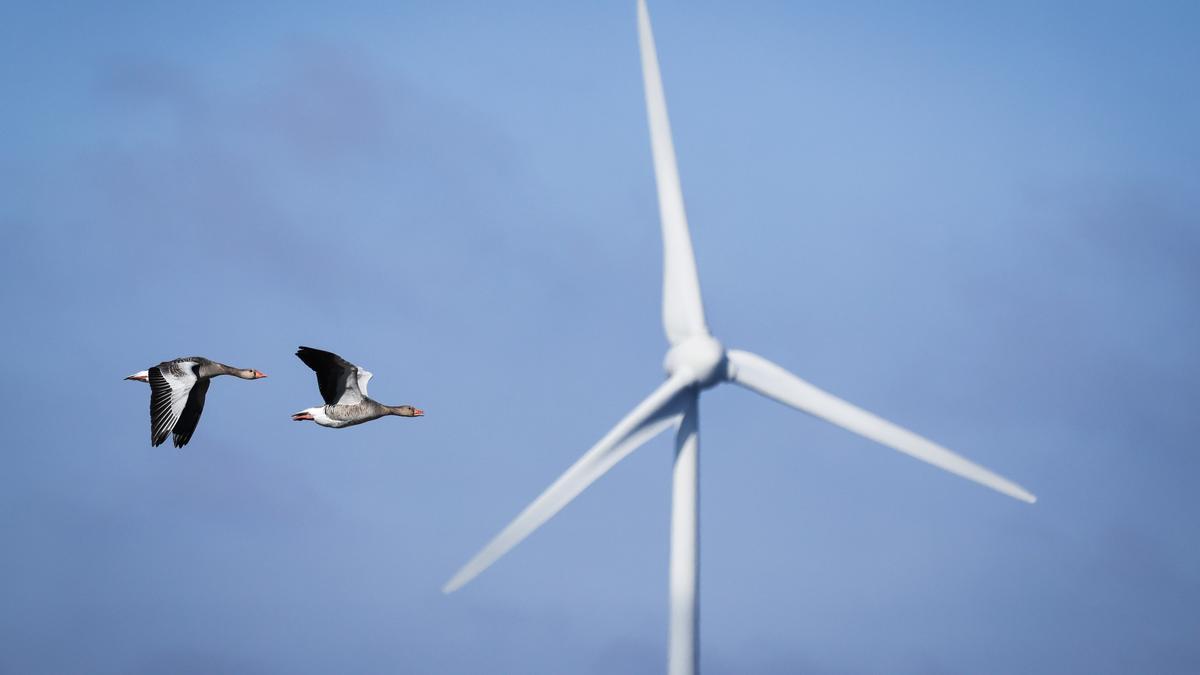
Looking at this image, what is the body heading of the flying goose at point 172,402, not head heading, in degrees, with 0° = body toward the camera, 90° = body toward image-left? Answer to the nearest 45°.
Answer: approximately 270°

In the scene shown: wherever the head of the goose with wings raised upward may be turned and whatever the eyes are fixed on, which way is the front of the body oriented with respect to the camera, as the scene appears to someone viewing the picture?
to the viewer's right

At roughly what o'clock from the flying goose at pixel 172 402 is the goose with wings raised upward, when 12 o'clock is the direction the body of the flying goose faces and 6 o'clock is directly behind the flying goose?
The goose with wings raised upward is roughly at 1 o'clock from the flying goose.

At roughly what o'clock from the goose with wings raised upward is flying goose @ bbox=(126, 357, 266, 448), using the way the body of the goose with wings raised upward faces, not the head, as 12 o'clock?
The flying goose is roughly at 7 o'clock from the goose with wings raised upward.

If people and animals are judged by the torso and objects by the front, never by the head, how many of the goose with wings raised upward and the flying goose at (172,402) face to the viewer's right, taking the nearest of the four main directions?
2

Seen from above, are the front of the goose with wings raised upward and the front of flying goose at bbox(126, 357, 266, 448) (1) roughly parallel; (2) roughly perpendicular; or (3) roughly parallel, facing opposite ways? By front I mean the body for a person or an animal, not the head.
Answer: roughly parallel
